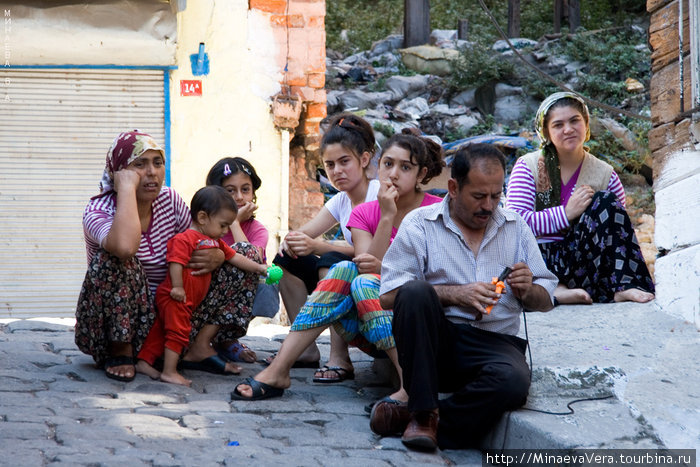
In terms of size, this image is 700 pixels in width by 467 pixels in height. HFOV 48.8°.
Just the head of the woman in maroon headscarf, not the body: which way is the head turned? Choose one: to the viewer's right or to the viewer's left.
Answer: to the viewer's right

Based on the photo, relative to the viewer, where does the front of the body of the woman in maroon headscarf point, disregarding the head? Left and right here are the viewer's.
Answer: facing the viewer and to the right of the viewer

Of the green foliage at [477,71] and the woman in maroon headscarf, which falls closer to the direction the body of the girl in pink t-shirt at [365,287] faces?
the woman in maroon headscarf

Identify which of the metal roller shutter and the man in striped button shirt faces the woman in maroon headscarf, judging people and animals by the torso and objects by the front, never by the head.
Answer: the metal roller shutter

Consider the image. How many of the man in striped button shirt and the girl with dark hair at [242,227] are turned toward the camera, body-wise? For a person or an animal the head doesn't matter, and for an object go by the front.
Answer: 2

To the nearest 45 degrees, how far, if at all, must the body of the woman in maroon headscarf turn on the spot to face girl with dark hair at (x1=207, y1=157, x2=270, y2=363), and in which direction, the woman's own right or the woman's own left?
approximately 90° to the woman's own left

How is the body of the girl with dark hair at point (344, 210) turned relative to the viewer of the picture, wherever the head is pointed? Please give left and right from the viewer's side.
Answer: facing the viewer and to the left of the viewer

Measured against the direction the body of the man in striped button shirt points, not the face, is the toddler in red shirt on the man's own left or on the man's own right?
on the man's own right

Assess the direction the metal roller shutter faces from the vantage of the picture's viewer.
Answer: facing the viewer

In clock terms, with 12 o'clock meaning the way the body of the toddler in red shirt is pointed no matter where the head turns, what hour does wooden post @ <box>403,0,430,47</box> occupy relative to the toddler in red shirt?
The wooden post is roughly at 8 o'clock from the toddler in red shirt.

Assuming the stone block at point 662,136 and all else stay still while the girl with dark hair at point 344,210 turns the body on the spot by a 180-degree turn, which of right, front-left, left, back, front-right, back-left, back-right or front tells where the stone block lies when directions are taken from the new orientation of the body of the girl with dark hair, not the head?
front-right

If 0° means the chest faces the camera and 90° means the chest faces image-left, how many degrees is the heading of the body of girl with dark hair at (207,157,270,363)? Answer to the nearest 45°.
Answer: approximately 0°

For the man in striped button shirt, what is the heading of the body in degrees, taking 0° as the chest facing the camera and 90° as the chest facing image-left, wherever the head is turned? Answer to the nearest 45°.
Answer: approximately 0°

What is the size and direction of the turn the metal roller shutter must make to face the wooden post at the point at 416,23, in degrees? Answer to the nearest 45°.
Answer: approximately 135° to its left

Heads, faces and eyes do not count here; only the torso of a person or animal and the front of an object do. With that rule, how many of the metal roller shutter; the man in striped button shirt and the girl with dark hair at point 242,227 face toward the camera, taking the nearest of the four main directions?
3

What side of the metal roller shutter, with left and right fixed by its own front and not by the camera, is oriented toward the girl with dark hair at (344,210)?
front

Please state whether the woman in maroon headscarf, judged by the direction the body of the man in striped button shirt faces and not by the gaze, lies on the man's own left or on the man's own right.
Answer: on the man's own right
